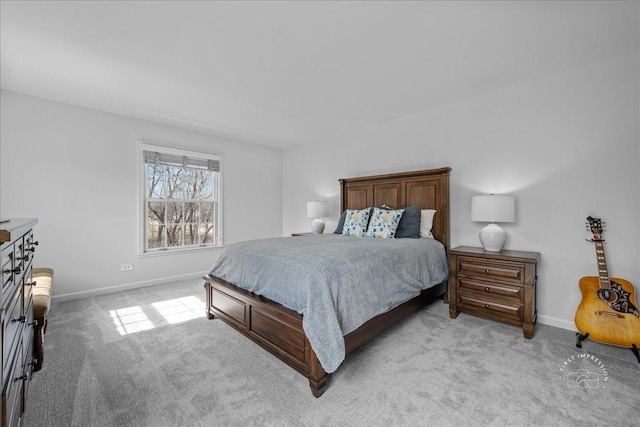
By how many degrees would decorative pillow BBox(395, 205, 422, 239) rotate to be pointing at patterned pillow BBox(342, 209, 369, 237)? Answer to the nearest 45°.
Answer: approximately 45° to its right

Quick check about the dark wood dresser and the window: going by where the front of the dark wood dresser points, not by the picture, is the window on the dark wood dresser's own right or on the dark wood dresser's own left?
on the dark wood dresser's own left

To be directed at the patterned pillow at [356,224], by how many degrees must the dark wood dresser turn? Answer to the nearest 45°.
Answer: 0° — it already faces it

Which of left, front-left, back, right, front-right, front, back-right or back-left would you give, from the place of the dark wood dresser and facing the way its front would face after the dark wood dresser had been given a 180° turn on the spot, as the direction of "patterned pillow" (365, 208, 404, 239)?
back

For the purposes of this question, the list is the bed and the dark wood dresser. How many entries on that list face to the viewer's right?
1

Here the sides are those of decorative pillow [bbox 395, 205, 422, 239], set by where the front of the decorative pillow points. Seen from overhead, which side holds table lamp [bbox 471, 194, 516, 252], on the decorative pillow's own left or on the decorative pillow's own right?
on the decorative pillow's own left

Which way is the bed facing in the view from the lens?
facing the viewer and to the left of the viewer

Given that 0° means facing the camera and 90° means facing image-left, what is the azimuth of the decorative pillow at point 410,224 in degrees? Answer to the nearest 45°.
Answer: approximately 45°

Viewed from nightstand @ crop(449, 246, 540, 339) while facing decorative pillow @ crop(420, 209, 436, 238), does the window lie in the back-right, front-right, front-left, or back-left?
front-left

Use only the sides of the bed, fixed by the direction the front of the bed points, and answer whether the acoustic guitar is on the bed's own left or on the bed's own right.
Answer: on the bed's own left

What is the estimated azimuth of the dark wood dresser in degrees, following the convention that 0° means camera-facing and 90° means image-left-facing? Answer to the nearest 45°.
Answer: approximately 270°

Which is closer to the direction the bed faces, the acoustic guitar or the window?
the window

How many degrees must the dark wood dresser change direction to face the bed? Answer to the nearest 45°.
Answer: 0° — it already faces it
